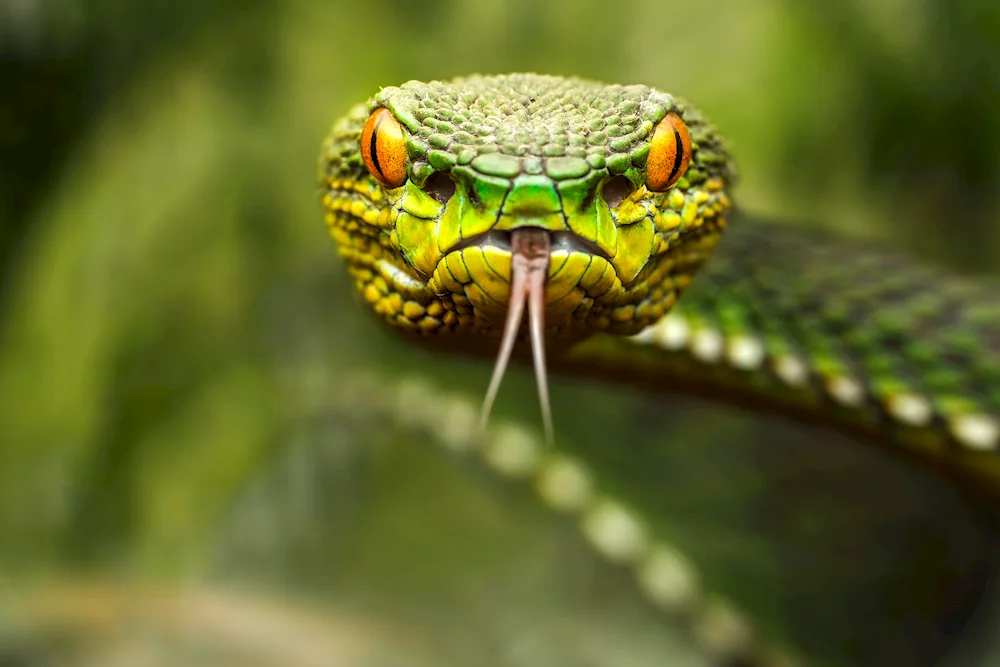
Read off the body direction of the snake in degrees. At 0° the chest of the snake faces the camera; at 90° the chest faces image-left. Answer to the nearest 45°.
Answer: approximately 0°
